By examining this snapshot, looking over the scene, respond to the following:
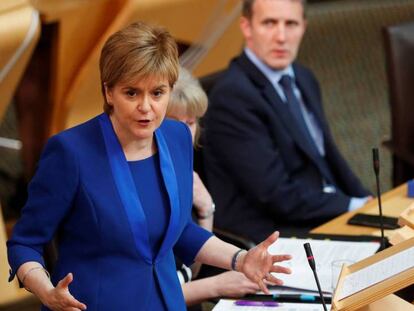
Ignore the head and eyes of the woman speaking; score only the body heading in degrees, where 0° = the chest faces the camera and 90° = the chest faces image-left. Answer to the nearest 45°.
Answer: approximately 315°

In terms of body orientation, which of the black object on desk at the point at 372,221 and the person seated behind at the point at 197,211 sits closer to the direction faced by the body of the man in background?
the black object on desk

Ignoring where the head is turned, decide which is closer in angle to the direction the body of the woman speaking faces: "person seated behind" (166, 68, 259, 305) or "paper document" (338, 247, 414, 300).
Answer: the paper document

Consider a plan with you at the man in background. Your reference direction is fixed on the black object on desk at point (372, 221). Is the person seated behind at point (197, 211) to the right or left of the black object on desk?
right

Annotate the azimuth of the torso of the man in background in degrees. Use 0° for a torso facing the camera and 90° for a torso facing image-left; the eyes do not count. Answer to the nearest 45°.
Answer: approximately 315°

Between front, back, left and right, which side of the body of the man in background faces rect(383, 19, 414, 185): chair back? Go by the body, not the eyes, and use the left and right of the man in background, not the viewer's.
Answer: left

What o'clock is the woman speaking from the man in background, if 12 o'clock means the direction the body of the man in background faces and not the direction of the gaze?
The woman speaking is roughly at 2 o'clock from the man in background.

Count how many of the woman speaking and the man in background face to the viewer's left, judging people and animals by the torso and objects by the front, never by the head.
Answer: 0

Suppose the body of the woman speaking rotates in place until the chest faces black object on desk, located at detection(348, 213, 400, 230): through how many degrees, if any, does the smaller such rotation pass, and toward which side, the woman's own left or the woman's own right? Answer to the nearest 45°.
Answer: approximately 90° to the woman's own left

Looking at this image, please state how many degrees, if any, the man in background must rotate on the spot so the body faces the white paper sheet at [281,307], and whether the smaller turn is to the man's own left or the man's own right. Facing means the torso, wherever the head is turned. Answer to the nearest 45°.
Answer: approximately 45° to the man's own right

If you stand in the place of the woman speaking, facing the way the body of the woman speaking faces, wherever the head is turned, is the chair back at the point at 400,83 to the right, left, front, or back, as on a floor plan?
left

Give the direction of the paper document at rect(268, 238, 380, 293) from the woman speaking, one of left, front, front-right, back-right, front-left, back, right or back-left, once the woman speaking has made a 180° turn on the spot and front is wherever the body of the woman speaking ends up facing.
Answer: right
